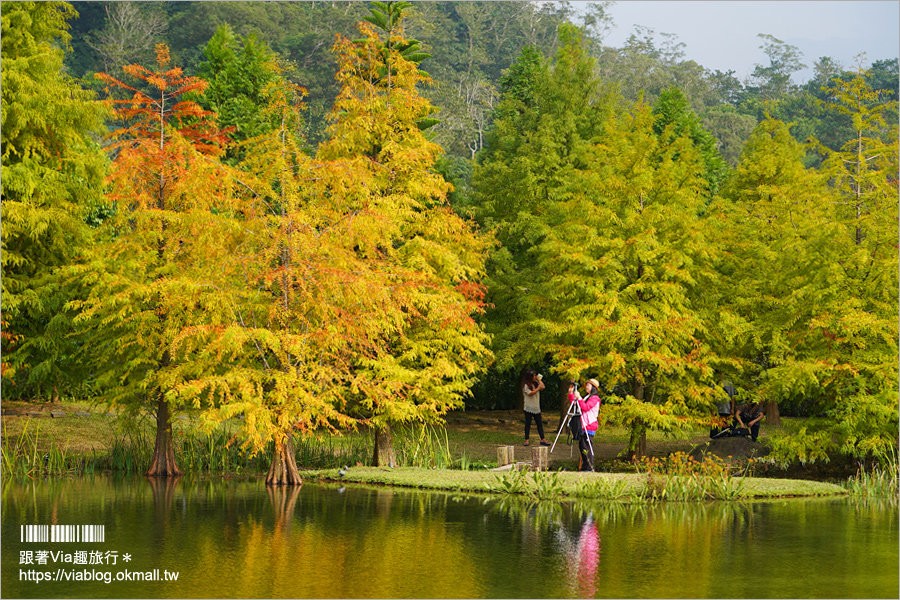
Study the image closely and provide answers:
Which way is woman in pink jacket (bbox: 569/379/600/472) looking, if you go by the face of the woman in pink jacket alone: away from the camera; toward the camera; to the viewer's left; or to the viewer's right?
to the viewer's left

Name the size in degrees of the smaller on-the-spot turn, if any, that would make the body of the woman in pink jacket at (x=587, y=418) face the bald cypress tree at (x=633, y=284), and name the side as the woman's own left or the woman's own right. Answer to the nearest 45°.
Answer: approximately 90° to the woman's own right

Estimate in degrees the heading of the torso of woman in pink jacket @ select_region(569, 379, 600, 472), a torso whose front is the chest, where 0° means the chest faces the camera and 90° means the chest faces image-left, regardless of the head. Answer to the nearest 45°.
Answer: approximately 90°

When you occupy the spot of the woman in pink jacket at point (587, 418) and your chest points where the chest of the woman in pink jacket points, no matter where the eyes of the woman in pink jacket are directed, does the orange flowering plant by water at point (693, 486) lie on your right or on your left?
on your left

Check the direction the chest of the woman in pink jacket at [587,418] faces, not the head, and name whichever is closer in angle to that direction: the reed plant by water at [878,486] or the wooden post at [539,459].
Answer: the wooden post
